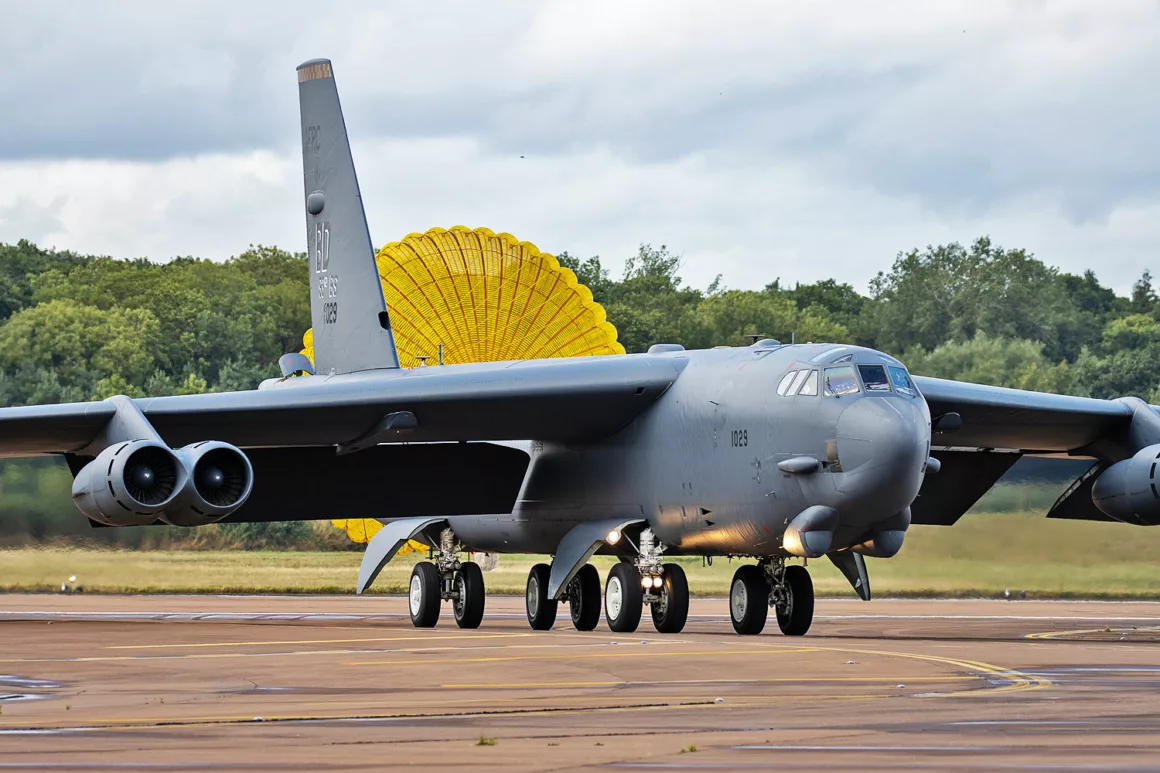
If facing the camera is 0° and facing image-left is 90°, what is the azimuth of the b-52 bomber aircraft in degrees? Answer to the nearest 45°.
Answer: approximately 315°

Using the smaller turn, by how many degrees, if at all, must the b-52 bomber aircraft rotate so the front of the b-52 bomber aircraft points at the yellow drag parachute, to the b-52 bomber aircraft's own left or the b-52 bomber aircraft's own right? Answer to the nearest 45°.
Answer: approximately 135° to the b-52 bomber aircraft's own left
